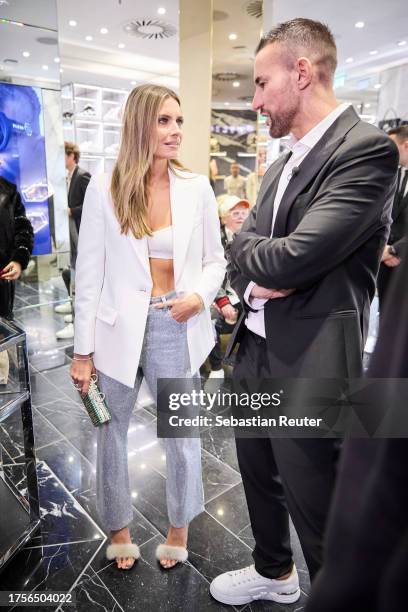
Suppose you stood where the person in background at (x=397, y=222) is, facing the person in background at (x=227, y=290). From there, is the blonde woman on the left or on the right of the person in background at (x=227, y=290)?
left

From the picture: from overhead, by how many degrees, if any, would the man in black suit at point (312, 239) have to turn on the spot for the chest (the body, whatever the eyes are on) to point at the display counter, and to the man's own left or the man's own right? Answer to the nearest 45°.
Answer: approximately 45° to the man's own right

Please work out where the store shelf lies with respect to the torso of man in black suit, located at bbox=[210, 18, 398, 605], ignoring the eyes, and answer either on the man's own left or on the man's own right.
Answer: on the man's own right

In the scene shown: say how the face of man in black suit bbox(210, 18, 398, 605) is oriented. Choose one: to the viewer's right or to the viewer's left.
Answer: to the viewer's left

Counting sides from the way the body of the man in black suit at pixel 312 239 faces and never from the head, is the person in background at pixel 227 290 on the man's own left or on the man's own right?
on the man's own right

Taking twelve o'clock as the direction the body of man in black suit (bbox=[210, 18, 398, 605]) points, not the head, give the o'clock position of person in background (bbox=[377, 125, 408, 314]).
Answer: The person in background is roughly at 5 o'clock from the man in black suit.

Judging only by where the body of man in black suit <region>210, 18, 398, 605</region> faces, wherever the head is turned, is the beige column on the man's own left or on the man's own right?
on the man's own right

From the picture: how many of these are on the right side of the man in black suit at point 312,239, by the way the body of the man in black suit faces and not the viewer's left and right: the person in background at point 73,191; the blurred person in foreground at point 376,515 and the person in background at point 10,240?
2
